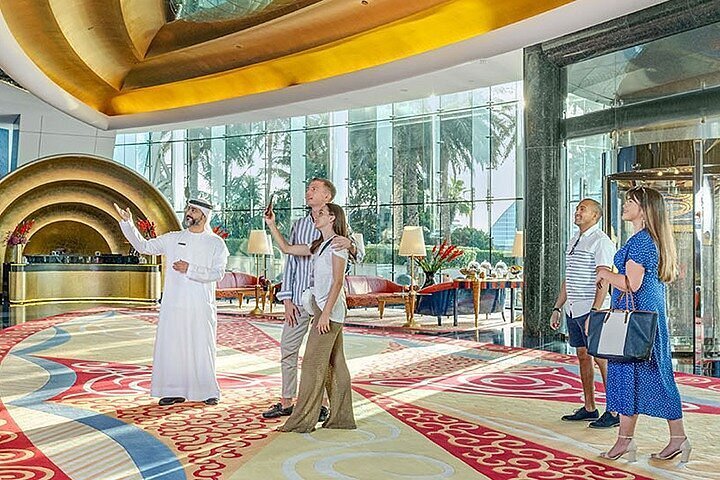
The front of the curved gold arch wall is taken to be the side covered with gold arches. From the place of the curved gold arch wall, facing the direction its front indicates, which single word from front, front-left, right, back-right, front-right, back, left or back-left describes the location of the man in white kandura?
front

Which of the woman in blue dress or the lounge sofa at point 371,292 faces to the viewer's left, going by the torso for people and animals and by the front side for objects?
the woman in blue dress

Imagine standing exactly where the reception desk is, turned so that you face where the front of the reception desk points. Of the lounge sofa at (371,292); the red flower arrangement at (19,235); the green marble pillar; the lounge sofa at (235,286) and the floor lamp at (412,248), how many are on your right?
1

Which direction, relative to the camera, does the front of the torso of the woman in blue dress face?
to the viewer's left

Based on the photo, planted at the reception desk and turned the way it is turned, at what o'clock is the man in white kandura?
The man in white kandura is roughly at 12 o'clock from the reception desk.

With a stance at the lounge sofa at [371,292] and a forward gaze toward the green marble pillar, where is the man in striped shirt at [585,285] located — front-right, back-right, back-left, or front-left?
front-right

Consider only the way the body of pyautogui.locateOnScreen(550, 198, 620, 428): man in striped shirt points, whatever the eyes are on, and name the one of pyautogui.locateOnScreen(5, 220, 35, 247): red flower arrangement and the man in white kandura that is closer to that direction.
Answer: the man in white kandura

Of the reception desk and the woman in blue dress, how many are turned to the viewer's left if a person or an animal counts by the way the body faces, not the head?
1

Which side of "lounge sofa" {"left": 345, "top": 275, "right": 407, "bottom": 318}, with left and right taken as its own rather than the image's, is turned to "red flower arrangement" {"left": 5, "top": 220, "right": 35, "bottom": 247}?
right

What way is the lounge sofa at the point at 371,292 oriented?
toward the camera

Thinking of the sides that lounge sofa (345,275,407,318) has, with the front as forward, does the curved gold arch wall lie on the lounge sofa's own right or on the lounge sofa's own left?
on the lounge sofa's own right

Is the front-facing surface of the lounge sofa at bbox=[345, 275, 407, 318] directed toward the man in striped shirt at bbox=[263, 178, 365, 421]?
yes

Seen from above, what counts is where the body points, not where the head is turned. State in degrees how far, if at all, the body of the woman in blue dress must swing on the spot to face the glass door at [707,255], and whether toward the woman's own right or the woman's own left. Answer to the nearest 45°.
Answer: approximately 90° to the woman's own right

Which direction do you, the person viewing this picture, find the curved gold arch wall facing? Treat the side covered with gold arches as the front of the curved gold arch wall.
facing the viewer

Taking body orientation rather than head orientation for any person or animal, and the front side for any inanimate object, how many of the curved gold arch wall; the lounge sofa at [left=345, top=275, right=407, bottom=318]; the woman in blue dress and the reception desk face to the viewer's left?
1

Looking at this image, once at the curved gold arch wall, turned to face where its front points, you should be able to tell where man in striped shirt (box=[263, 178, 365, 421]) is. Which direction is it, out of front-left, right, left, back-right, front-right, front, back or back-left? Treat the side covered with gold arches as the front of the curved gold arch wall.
front
